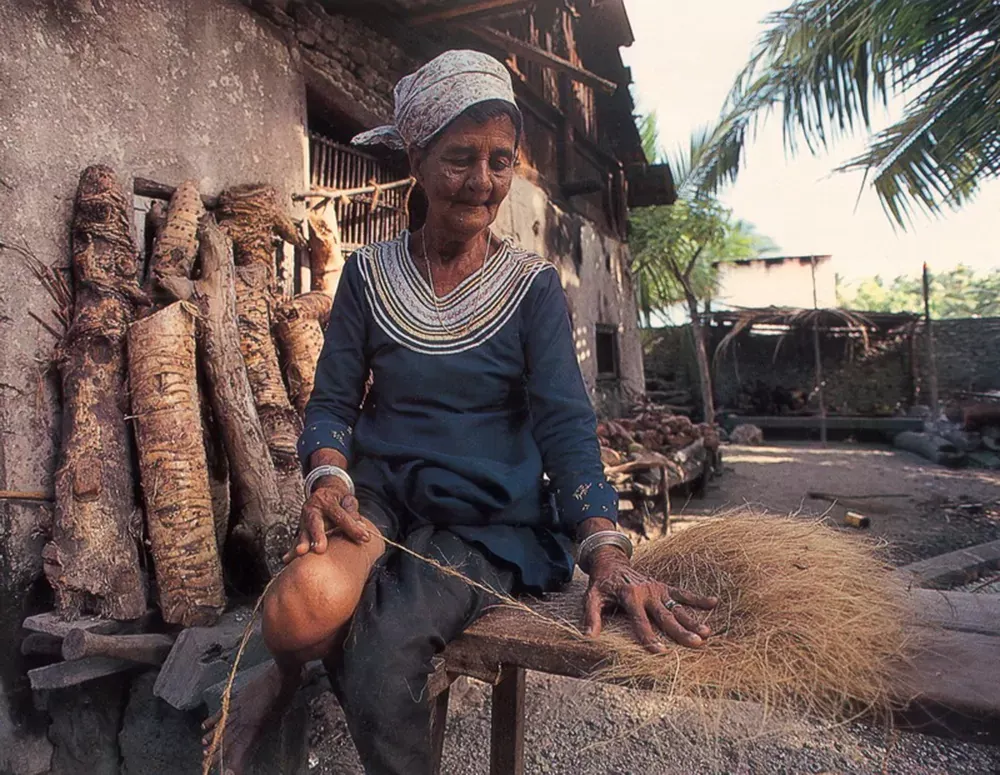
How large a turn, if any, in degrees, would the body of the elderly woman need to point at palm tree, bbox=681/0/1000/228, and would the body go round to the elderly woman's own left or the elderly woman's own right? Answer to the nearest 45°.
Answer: approximately 135° to the elderly woman's own left

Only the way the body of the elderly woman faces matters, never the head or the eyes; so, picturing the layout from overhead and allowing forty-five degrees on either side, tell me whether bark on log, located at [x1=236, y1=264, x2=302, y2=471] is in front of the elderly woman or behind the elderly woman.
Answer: behind

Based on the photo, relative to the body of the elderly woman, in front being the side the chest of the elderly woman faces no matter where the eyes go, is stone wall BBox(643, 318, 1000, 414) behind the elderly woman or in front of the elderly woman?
behind

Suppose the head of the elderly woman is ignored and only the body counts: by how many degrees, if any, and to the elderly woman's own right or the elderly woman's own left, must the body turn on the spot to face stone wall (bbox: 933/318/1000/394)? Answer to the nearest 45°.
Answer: approximately 135° to the elderly woman's own left

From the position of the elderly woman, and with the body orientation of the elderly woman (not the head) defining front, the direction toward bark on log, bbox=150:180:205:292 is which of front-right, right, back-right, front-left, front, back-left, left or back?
back-right

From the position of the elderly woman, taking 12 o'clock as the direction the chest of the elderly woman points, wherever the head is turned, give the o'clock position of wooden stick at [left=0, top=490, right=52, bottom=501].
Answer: The wooden stick is roughly at 4 o'clock from the elderly woman.

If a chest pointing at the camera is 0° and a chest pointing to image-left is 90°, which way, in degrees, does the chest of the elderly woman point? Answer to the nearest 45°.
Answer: approximately 0°

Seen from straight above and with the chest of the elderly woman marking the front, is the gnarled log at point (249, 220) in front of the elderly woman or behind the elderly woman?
behind

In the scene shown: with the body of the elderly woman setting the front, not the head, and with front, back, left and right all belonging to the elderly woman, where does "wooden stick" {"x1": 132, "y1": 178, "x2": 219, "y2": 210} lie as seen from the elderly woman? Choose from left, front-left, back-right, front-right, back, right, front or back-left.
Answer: back-right
